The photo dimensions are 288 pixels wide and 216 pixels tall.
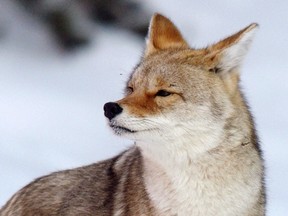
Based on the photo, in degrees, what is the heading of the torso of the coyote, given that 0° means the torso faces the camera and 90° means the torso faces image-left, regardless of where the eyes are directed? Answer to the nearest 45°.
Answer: approximately 315°
